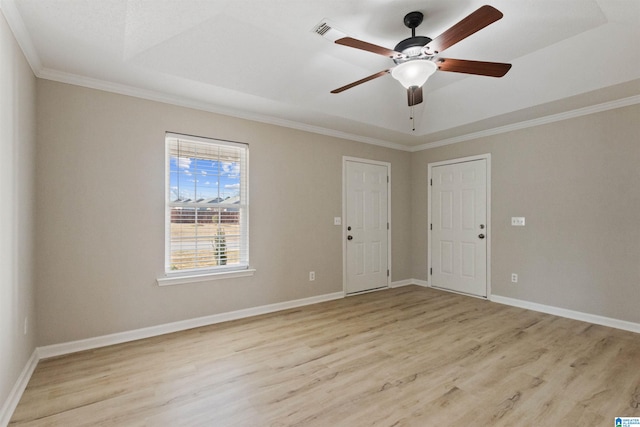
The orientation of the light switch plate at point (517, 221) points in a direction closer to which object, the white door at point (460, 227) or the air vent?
the air vent

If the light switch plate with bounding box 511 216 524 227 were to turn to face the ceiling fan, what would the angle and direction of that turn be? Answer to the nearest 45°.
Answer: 0° — it already faces it

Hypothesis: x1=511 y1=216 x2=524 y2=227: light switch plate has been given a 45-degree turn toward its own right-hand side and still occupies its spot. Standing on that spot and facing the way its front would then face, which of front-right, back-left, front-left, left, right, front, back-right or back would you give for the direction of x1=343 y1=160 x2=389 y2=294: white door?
front-right

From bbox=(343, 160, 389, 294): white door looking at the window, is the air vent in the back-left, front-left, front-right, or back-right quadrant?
front-left

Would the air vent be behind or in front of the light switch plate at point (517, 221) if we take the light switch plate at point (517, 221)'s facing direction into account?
in front

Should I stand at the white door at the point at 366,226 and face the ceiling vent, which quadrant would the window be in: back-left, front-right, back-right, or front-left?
front-right

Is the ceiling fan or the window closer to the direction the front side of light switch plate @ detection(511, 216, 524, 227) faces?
the ceiling fan

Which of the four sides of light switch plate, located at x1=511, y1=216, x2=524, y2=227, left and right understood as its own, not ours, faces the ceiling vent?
front

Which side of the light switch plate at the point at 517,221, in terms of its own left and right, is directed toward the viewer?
front

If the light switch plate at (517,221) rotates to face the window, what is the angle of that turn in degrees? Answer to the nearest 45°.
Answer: approximately 45° to its right

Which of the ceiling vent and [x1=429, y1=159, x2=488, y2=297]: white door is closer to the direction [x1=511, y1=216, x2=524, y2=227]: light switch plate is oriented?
the ceiling vent
